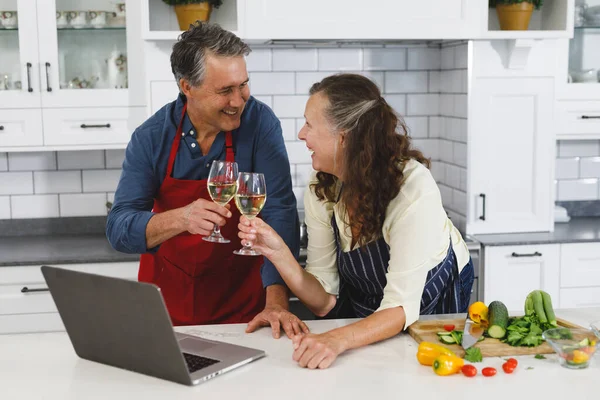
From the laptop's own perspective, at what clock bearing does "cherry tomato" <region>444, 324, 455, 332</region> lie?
The cherry tomato is roughly at 1 o'clock from the laptop.

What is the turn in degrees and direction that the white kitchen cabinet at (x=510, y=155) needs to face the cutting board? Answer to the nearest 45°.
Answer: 0° — it already faces it

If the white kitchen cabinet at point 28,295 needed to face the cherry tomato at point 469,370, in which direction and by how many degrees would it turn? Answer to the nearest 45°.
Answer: approximately 45° to its left

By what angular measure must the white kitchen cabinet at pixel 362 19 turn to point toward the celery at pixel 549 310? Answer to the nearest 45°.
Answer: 0° — it already faces it

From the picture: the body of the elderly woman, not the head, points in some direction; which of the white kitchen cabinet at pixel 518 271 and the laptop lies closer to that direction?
the laptop

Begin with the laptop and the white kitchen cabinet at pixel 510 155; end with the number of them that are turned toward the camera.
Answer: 1

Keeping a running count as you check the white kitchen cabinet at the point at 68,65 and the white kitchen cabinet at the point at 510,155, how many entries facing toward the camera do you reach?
2

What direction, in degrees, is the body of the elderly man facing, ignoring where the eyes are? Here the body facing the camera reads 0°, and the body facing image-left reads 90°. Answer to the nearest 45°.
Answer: approximately 315°

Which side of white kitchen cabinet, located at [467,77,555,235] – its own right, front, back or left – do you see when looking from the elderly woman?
front

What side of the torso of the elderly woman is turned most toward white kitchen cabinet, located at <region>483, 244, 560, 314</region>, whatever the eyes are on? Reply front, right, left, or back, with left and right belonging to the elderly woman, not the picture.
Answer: back

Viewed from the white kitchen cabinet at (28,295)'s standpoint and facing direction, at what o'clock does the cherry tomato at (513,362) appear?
The cherry tomato is roughly at 11 o'clock from the white kitchen cabinet.
